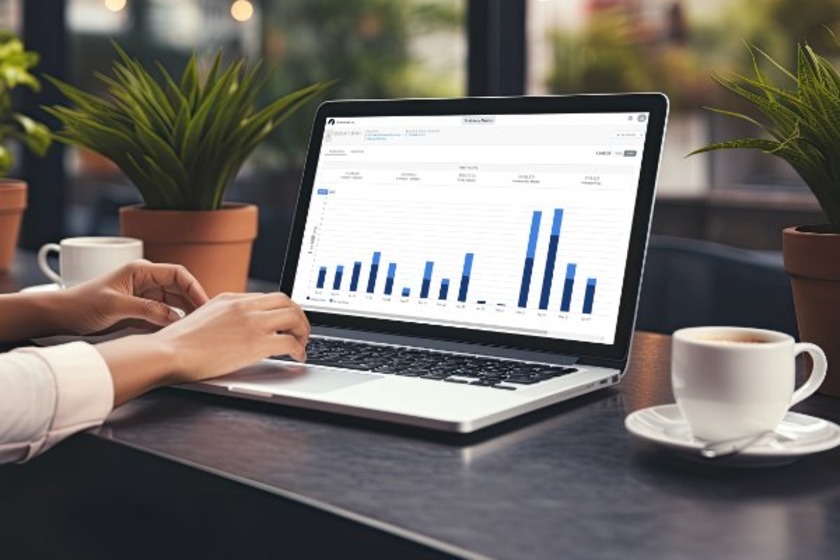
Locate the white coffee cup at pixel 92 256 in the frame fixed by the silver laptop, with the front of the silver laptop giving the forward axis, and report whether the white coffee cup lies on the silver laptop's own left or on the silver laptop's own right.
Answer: on the silver laptop's own right

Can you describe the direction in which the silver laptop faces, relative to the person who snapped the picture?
facing the viewer and to the left of the viewer

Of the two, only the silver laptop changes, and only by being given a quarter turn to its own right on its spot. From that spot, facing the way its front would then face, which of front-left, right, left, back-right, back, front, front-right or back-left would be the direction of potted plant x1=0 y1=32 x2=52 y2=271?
front

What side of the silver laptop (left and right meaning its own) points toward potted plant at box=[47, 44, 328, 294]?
right
